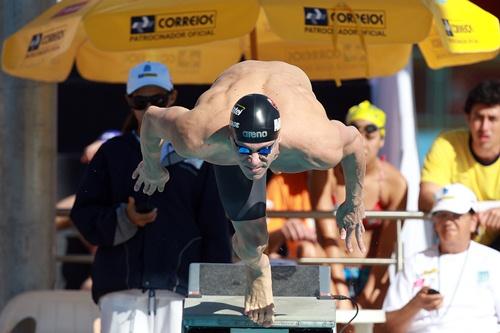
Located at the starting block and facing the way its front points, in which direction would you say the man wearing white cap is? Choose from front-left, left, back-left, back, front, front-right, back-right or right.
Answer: back-left

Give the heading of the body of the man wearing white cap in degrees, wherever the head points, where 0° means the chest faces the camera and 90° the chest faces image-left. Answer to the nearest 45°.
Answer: approximately 0°

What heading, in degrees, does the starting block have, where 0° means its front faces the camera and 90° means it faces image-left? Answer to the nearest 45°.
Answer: approximately 0°

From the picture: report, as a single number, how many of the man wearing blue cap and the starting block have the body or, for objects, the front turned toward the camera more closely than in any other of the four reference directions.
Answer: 2
